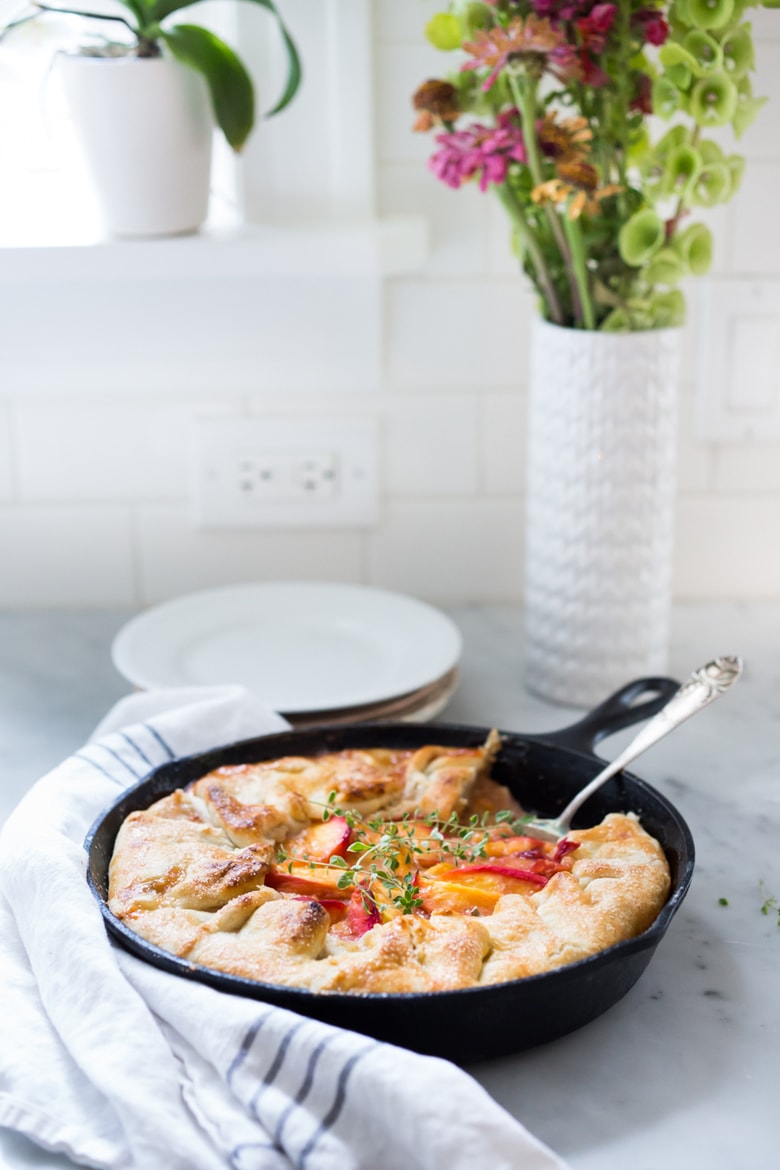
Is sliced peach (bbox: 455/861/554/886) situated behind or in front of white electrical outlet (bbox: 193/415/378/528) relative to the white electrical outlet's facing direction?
in front

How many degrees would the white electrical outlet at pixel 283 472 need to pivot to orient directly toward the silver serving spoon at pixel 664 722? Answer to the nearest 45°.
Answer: approximately 45° to its left

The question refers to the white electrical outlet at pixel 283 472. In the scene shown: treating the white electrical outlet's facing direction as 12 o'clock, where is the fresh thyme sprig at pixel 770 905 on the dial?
The fresh thyme sprig is roughly at 11 o'clock from the white electrical outlet.

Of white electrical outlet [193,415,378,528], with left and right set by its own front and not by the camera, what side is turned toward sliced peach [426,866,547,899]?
front

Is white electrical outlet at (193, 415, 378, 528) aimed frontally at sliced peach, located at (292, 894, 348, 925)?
yes

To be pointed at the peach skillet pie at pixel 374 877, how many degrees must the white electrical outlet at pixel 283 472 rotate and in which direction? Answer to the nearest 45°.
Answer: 0° — it already faces it

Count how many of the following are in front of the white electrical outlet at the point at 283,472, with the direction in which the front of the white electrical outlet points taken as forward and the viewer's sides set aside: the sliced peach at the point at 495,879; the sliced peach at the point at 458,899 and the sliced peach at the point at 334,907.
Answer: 3

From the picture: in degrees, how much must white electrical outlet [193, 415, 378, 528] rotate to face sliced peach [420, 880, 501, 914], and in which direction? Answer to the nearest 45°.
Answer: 0° — it already faces it

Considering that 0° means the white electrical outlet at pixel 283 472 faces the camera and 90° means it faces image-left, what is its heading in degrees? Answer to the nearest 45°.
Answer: approximately 0°
